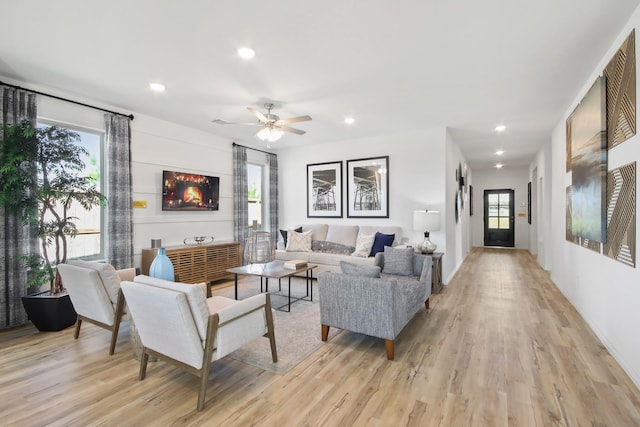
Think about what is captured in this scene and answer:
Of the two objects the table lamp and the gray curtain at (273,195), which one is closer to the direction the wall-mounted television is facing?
the table lamp

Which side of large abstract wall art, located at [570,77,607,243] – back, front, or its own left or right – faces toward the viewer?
left

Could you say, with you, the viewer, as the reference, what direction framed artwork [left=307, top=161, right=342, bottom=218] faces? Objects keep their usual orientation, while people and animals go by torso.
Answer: facing the viewer and to the left of the viewer

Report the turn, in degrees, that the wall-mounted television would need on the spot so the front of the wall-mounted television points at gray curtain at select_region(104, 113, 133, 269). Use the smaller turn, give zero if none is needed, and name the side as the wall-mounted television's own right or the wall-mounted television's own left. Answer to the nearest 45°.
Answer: approximately 90° to the wall-mounted television's own right

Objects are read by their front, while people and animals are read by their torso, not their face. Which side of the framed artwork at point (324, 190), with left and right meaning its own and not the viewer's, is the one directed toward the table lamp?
left

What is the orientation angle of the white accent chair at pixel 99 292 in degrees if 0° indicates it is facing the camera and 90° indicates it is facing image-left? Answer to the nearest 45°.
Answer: approximately 225°

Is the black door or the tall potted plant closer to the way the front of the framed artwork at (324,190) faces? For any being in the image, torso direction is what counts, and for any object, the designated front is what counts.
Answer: the tall potted plant

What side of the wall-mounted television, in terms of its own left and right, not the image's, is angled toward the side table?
front

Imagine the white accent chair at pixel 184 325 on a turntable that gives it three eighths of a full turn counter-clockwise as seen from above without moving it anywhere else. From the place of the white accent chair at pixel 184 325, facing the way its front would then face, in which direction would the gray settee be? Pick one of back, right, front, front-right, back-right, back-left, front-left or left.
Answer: back

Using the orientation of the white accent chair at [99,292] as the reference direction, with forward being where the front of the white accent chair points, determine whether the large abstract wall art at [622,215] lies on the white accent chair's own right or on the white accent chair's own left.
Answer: on the white accent chair's own right

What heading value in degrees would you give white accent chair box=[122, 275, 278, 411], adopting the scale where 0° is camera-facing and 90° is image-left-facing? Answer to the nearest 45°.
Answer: approximately 225°

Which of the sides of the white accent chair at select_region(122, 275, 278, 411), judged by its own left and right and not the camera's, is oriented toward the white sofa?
front

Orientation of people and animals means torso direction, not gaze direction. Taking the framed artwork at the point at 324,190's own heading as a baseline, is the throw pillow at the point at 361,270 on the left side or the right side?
on its left

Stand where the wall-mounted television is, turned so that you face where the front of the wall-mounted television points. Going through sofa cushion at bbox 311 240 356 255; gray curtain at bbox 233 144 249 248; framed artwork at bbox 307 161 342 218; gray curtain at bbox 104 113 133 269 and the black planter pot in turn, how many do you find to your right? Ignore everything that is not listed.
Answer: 2

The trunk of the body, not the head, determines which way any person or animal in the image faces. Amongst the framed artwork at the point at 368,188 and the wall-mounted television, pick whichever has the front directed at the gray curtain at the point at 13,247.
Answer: the framed artwork
